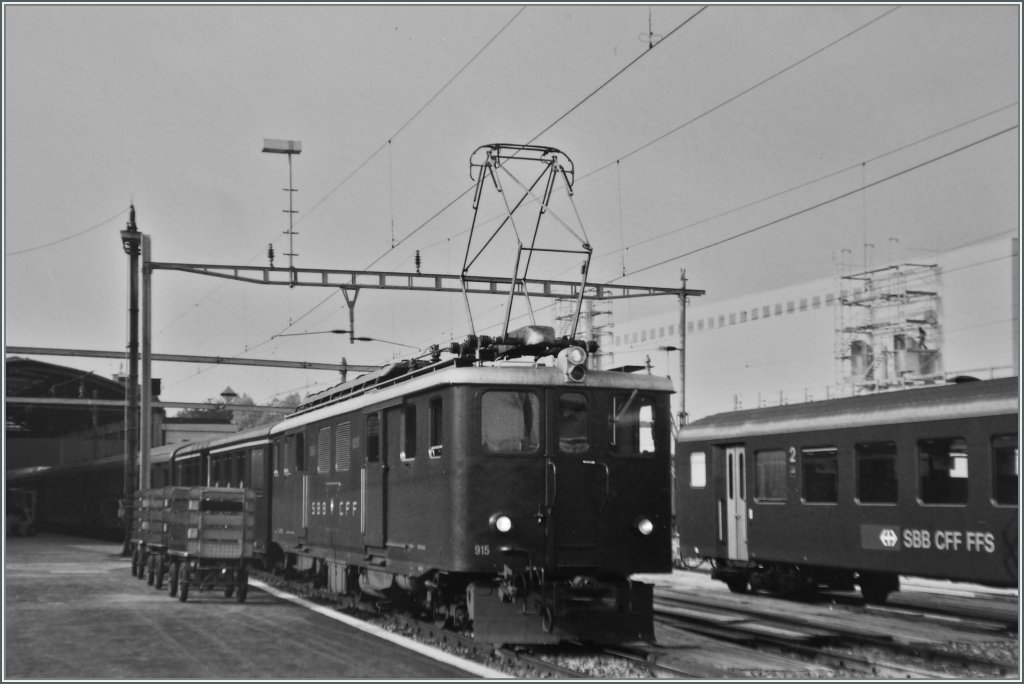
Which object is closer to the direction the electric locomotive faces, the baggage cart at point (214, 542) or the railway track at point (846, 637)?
the railway track

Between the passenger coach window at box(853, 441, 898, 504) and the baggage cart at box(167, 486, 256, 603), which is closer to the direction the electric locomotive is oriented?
the passenger coach window

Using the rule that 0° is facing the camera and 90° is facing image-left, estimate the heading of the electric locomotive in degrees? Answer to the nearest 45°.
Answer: approximately 315°

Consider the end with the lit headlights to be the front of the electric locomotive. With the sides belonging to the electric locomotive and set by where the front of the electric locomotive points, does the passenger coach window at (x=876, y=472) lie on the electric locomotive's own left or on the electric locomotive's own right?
on the electric locomotive's own left

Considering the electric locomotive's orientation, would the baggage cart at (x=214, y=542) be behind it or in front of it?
behind

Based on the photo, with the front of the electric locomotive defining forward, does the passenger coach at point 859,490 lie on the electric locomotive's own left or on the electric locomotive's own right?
on the electric locomotive's own left
